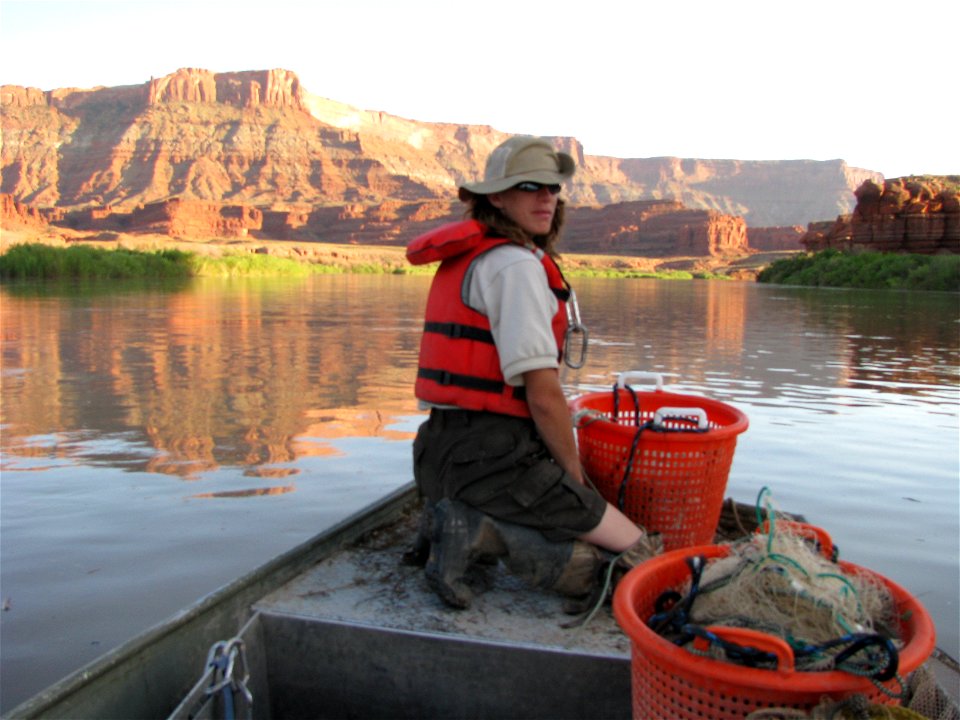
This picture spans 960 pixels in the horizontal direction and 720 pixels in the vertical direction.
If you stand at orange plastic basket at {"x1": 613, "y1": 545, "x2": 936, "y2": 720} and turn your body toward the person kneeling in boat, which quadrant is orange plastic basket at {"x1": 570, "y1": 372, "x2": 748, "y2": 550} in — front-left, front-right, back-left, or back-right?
front-right

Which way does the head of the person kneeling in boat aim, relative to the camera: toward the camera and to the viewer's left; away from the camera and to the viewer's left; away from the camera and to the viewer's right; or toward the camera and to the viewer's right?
toward the camera and to the viewer's right

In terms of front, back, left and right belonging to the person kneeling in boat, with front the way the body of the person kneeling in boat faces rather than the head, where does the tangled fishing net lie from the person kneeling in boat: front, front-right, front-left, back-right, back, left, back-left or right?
front-right

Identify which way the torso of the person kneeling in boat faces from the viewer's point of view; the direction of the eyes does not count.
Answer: to the viewer's right

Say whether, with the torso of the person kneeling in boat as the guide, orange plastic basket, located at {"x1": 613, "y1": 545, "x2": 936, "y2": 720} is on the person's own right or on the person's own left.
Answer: on the person's own right

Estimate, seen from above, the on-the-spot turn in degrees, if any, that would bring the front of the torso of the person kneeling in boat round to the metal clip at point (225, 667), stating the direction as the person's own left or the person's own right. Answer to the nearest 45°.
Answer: approximately 135° to the person's own right
